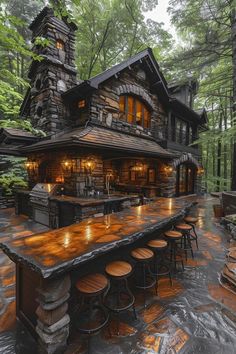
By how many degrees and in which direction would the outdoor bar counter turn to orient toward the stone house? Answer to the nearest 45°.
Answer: approximately 135° to its left

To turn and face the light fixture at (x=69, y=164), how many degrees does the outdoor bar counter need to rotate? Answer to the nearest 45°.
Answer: approximately 135° to its left

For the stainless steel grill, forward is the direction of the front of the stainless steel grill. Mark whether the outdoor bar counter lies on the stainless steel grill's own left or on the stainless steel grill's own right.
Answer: on the stainless steel grill's own left

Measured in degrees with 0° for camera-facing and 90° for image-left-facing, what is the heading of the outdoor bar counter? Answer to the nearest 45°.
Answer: approximately 315°

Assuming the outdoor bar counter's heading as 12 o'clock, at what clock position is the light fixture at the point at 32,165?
The light fixture is roughly at 7 o'clock from the outdoor bar counter.

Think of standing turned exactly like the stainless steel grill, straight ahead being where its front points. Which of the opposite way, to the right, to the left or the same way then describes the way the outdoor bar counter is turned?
to the left

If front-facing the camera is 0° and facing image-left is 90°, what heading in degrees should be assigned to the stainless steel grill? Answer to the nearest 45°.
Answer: approximately 45°
